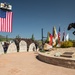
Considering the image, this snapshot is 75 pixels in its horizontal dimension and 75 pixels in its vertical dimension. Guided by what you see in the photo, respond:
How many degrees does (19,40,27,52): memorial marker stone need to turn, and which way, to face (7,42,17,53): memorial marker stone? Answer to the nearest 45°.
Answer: approximately 45° to its right

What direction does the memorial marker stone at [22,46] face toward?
toward the camera

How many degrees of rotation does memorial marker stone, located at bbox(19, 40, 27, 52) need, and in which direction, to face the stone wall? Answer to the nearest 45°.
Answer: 0° — it already faces it
